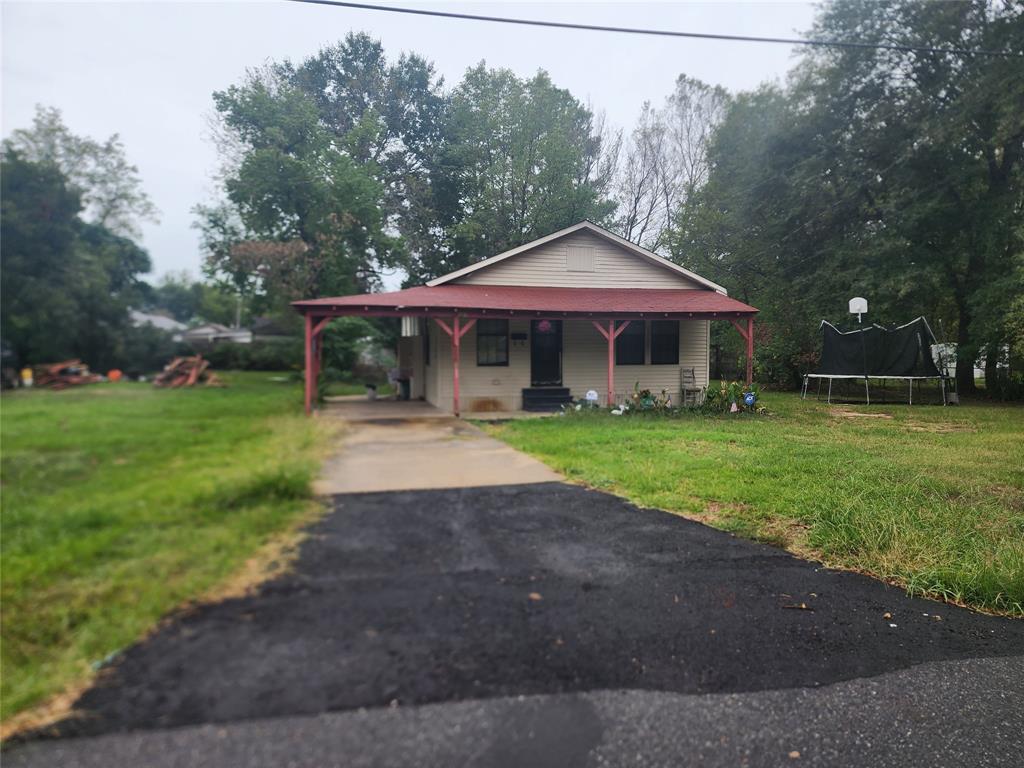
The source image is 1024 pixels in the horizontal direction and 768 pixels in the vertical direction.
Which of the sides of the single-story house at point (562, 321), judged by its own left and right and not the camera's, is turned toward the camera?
front

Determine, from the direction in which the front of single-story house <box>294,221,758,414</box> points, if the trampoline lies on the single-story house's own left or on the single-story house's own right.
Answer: on the single-story house's own left

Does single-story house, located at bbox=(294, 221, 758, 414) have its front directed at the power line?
yes

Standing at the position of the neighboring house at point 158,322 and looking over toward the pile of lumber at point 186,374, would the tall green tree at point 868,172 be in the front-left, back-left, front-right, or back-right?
front-left

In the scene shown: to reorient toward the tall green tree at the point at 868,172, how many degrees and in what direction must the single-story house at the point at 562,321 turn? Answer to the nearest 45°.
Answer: approximately 45° to its left
